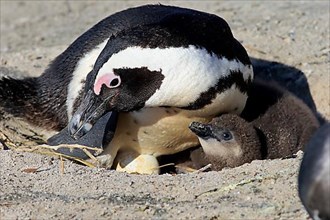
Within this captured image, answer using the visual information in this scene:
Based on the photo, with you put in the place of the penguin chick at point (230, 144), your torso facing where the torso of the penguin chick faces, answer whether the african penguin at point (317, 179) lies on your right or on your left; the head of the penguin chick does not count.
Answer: on your left

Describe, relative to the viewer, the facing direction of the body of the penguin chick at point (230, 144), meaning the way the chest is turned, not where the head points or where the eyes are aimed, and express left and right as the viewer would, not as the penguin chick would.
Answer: facing to the left of the viewer
